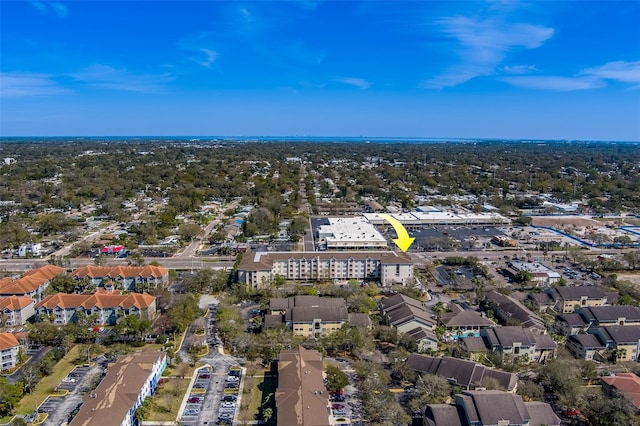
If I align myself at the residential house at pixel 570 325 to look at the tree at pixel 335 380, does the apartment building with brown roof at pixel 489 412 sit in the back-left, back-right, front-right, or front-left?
front-left

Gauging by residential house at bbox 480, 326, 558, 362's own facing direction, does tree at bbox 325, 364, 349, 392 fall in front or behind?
in front

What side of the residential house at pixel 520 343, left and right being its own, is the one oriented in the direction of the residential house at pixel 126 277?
right

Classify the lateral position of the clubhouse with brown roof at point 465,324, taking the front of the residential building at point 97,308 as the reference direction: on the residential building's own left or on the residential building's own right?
on the residential building's own left

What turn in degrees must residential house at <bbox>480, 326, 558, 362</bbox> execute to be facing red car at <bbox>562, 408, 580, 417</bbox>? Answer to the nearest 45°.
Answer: approximately 45° to its left

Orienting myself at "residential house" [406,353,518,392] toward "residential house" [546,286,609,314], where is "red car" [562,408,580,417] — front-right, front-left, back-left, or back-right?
front-right

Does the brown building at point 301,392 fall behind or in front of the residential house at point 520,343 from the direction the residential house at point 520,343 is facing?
in front

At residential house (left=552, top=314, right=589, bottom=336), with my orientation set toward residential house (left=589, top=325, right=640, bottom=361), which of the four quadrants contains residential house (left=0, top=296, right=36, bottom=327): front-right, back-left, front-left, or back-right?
back-right

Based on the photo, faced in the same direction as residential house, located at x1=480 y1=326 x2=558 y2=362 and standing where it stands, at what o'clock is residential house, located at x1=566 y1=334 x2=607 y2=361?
residential house, located at x1=566 y1=334 x2=607 y2=361 is roughly at 8 o'clock from residential house, located at x1=480 y1=326 x2=558 y2=362.

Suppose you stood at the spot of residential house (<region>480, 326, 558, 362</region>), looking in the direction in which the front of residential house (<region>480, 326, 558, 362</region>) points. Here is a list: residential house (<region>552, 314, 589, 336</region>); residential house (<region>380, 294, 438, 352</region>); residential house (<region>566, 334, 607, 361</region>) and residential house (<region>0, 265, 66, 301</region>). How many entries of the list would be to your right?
2

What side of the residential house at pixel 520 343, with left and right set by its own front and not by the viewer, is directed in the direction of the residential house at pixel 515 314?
back

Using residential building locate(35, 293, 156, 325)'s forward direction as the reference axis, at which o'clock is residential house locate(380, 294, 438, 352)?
residential house locate(380, 294, 438, 352) is roughly at 10 o'clock from residential building locate(35, 293, 156, 325).

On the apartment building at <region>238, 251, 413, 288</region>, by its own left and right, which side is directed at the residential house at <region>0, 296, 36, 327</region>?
right

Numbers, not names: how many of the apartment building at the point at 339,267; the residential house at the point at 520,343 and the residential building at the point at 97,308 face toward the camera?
3

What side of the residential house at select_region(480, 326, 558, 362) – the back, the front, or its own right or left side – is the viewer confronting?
front

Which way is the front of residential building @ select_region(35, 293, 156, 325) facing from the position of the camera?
facing the viewer

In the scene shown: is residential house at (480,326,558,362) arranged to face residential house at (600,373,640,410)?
no

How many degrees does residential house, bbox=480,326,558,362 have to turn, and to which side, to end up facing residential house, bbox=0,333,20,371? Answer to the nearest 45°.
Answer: approximately 45° to its right

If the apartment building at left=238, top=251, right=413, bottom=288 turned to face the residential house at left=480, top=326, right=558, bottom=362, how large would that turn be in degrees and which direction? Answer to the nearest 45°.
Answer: approximately 45° to its left

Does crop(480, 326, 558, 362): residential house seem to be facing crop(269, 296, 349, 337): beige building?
no
